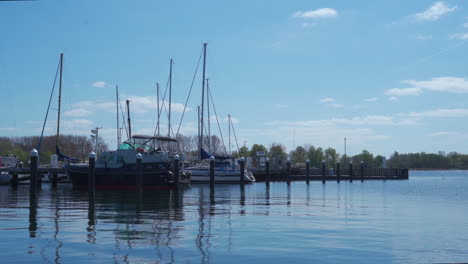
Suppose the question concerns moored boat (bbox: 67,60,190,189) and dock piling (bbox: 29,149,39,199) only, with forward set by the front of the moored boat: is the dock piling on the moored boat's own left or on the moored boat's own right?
on the moored boat's own left

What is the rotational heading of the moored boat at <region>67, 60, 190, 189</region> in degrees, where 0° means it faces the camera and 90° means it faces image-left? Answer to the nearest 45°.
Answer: approximately 90°
